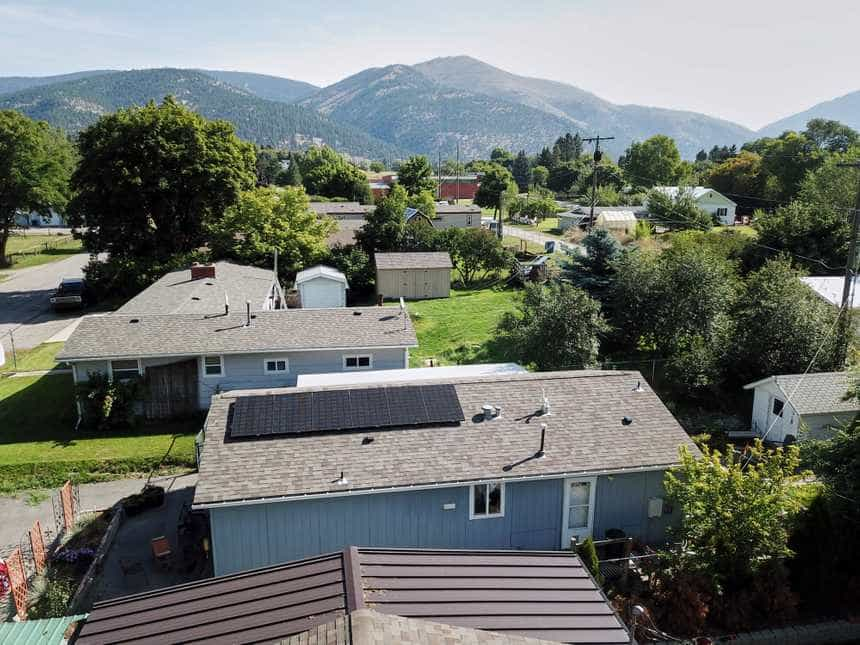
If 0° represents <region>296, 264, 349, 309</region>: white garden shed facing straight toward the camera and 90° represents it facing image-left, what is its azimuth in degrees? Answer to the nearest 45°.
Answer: approximately 0°

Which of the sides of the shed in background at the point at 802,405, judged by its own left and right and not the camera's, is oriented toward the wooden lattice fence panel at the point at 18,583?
front

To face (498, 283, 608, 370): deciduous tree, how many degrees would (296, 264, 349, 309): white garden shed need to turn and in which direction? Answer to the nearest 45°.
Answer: approximately 45° to its left

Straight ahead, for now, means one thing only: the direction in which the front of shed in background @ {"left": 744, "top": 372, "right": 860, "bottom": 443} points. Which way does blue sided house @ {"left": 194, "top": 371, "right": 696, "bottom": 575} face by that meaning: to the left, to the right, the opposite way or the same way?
to the left

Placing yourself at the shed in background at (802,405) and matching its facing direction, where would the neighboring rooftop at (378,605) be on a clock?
The neighboring rooftop is roughly at 11 o'clock from the shed in background.

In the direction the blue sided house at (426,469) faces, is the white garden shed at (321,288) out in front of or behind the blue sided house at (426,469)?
behind

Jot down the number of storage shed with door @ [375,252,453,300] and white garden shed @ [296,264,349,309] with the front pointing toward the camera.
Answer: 2

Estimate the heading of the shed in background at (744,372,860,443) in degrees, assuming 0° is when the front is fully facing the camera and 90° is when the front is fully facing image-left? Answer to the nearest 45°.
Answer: approximately 45°

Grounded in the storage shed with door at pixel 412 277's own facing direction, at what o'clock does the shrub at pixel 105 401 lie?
The shrub is roughly at 1 o'clock from the storage shed with door.

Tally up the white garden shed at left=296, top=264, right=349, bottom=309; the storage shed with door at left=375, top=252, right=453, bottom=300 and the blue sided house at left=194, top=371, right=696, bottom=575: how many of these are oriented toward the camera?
3

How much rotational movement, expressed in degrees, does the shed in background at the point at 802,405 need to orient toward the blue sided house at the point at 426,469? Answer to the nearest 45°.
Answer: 0° — it already faces it

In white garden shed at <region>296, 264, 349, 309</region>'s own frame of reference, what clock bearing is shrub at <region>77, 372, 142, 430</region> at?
The shrub is roughly at 1 o'clock from the white garden shed.

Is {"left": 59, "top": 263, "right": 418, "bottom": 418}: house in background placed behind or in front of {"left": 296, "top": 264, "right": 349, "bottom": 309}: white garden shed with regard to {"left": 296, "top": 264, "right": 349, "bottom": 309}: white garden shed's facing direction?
in front
